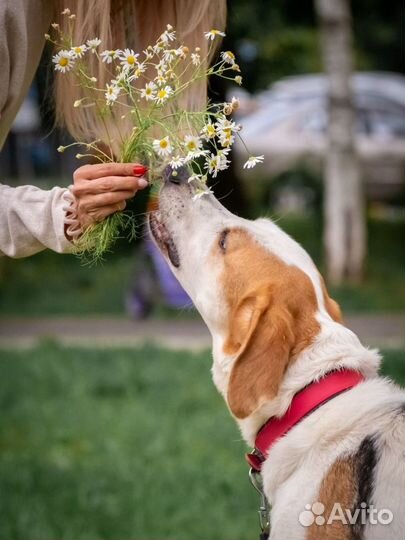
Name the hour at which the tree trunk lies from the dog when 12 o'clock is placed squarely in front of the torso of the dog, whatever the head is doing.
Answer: The tree trunk is roughly at 3 o'clock from the dog.

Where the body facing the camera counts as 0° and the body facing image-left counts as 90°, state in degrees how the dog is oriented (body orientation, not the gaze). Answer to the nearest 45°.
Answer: approximately 90°
